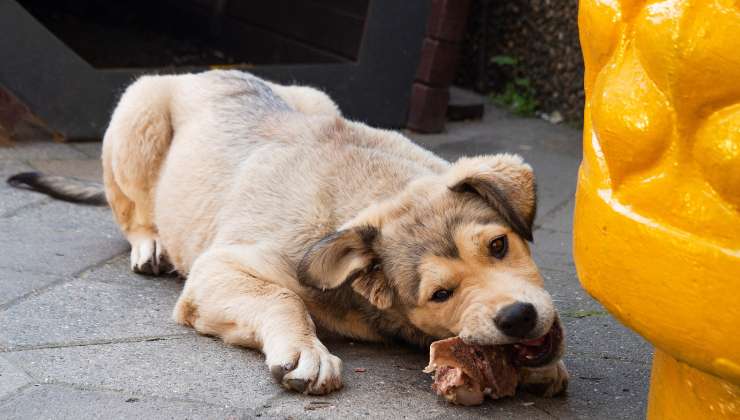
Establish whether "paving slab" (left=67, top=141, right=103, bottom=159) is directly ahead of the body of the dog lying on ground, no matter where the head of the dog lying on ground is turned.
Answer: no

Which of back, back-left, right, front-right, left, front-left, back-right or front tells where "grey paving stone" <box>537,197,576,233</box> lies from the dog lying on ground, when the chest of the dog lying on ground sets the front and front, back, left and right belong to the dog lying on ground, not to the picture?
left

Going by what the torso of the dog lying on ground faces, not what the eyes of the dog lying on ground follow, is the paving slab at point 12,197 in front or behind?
behind

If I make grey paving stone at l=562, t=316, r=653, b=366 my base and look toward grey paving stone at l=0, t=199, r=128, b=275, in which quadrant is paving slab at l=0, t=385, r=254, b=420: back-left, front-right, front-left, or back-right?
front-left

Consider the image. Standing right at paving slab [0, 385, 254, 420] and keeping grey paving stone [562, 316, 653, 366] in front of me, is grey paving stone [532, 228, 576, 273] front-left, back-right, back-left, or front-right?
front-left

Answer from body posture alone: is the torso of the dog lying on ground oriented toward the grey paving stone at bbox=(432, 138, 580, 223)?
no

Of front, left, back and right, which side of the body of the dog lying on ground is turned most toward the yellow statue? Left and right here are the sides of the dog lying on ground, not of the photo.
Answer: front

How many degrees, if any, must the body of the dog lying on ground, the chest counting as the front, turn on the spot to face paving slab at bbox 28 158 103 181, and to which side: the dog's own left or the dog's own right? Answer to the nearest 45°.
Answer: approximately 180°

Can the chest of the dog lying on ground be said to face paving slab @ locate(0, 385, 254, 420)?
no

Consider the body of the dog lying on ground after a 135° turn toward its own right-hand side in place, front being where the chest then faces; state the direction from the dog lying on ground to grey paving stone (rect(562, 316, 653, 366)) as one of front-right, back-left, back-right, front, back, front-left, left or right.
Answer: back

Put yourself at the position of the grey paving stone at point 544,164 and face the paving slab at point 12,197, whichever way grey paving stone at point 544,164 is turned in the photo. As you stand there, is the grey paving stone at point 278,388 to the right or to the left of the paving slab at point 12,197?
left

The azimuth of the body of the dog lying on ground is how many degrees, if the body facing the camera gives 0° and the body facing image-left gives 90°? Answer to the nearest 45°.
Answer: approximately 315°

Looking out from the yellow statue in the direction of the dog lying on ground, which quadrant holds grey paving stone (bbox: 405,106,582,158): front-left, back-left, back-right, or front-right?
front-right

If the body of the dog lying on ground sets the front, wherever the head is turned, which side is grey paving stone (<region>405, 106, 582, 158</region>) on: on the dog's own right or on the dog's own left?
on the dog's own left

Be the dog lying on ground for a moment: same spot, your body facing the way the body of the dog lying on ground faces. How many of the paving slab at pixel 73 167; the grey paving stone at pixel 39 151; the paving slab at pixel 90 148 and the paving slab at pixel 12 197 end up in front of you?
0

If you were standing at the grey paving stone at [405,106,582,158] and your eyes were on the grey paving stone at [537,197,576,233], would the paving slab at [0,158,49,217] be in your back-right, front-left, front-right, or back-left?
front-right
